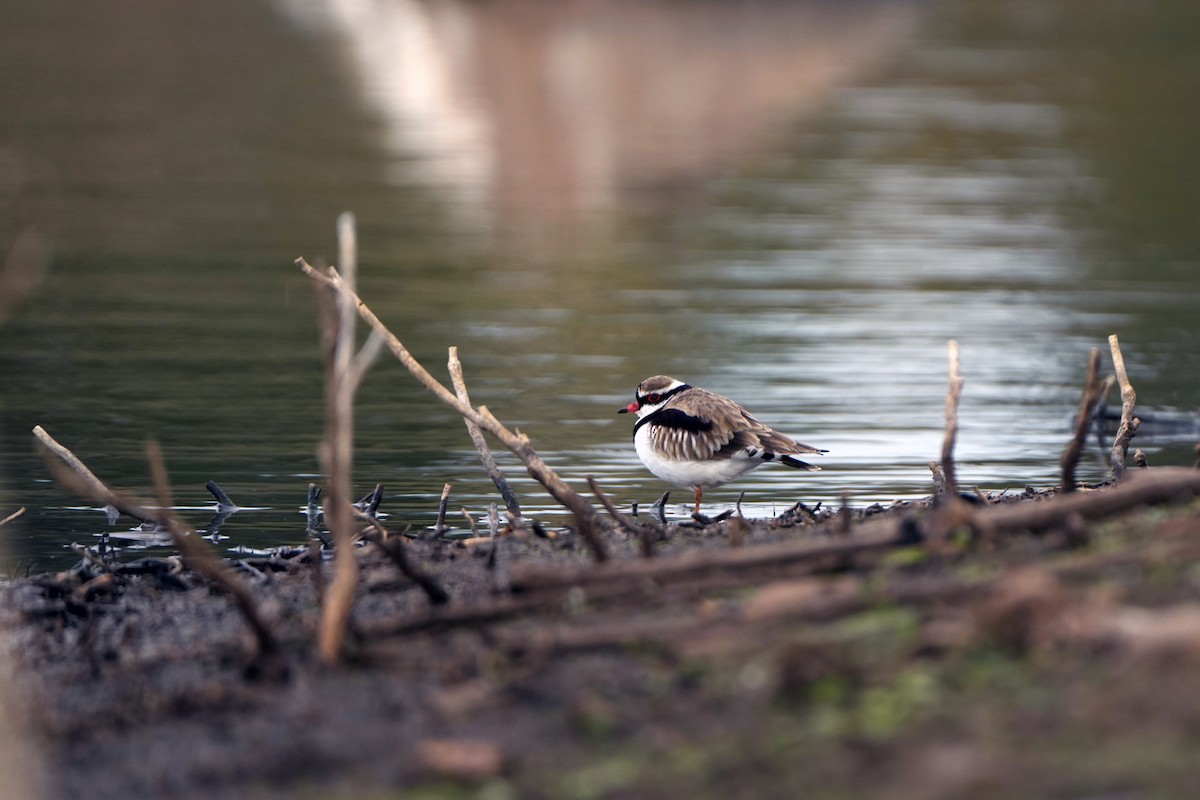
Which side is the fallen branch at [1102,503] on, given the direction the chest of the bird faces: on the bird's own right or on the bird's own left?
on the bird's own left

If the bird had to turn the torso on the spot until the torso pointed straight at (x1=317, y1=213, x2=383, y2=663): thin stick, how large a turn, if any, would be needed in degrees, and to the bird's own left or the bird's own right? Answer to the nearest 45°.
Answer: approximately 90° to the bird's own left

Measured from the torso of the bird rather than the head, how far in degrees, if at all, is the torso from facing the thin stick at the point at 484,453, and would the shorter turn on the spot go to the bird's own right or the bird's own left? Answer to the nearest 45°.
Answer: approximately 45° to the bird's own left

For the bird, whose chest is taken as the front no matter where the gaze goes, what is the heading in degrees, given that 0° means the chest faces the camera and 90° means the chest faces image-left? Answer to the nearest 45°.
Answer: approximately 90°

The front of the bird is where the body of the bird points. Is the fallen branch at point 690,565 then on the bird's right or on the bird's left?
on the bird's left

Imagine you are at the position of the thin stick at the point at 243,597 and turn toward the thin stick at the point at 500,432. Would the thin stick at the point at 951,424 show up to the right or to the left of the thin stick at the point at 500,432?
right
